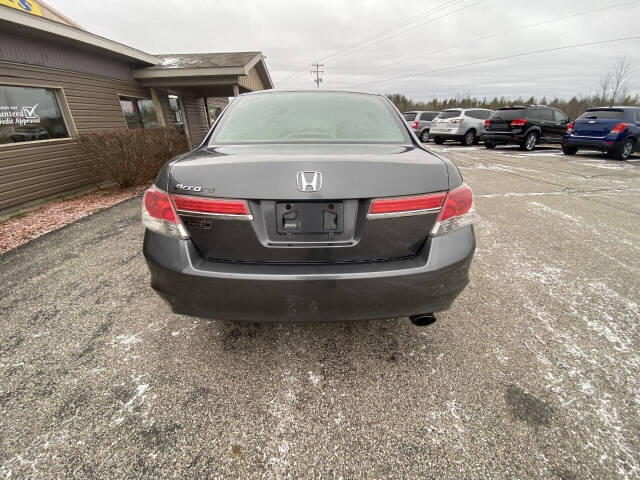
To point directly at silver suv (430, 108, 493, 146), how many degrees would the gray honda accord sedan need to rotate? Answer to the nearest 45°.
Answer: approximately 45° to its right

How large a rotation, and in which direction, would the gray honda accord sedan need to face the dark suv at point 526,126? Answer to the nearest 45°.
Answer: approximately 45° to its right

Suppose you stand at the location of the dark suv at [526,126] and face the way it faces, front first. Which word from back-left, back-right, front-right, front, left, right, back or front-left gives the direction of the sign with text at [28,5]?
back

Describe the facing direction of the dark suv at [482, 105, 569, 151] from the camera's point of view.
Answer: facing away from the viewer and to the right of the viewer

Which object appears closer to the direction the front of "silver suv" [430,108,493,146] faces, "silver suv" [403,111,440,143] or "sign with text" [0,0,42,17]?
the silver suv

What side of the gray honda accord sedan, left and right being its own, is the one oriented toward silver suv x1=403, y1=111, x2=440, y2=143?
front

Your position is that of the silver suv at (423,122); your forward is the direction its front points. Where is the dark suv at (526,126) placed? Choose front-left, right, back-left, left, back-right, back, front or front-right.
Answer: right

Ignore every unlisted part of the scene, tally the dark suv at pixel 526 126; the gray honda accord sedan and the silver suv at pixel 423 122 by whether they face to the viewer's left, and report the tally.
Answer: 0

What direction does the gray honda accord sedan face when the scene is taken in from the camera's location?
facing away from the viewer

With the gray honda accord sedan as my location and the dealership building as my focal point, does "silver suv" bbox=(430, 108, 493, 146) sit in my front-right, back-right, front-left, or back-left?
front-right

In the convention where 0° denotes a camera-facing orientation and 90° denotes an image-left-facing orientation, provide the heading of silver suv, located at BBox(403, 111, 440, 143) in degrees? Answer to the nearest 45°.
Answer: approximately 225°

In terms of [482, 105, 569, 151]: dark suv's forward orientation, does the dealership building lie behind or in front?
behind

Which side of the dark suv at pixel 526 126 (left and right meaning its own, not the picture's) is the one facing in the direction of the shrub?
back

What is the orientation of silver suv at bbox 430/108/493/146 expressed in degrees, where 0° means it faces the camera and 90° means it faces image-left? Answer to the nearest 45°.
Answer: approximately 225°

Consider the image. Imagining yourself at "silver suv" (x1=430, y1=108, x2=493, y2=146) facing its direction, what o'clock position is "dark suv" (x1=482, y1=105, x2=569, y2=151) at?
The dark suv is roughly at 3 o'clock from the silver suv.
